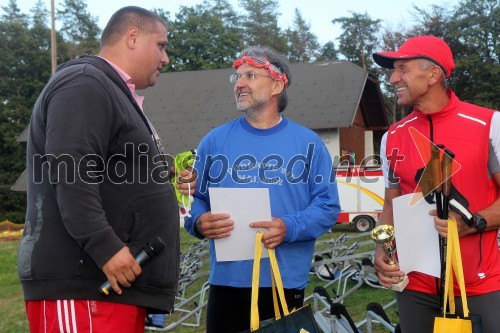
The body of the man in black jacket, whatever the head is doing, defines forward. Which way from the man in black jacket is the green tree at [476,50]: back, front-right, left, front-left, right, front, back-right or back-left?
front-left

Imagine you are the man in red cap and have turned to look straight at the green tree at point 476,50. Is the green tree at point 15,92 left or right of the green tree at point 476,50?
left

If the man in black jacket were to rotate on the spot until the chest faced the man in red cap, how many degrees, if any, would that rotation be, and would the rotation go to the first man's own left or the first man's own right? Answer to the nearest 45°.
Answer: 0° — they already face them

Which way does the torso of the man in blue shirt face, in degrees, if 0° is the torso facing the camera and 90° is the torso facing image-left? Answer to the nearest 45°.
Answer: approximately 0°

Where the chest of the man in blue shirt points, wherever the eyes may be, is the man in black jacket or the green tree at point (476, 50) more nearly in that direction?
the man in black jacket

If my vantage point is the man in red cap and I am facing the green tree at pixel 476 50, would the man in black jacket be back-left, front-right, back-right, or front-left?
back-left

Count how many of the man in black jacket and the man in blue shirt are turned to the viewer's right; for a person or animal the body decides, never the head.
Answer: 1

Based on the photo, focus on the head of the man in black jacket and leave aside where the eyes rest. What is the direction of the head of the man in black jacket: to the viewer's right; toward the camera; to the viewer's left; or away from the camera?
to the viewer's right

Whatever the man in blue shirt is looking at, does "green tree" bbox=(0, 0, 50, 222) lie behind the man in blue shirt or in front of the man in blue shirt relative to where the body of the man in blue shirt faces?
behind

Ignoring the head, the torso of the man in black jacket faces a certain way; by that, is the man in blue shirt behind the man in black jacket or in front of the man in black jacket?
in front

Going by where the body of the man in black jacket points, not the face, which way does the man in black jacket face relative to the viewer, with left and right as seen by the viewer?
facing to the right of the viewer

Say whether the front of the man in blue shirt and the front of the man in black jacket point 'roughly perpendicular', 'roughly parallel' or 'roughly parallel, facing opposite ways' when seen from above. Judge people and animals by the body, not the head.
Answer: roughly perpendicular

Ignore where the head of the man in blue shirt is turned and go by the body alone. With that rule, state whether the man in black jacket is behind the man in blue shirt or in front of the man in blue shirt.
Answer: in front

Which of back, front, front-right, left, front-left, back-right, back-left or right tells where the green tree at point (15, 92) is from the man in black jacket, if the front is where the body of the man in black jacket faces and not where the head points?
left
